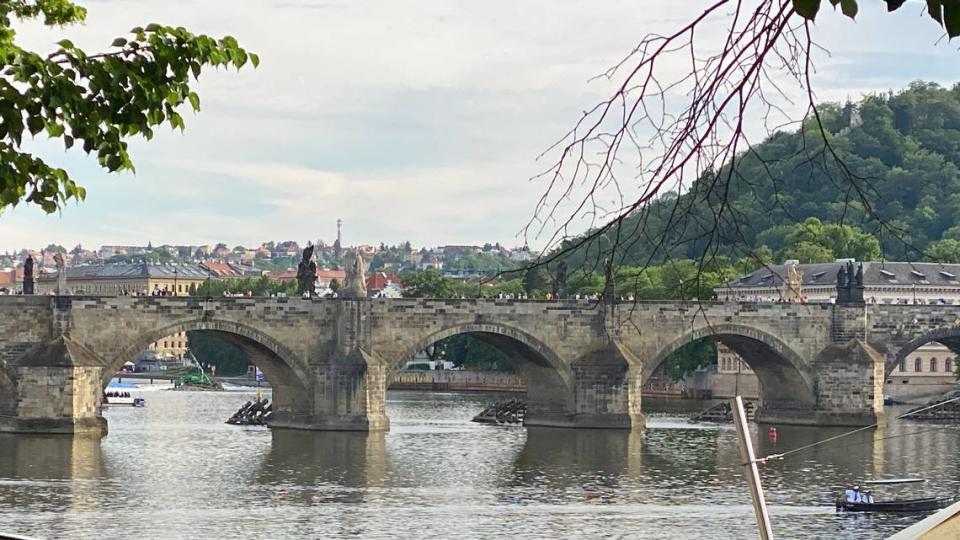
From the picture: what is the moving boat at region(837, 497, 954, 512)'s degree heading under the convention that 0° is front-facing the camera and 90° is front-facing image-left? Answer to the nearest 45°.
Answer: approximately 270°

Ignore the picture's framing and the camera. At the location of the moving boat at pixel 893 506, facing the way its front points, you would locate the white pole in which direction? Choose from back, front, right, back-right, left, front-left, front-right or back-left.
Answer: right
